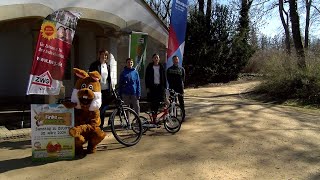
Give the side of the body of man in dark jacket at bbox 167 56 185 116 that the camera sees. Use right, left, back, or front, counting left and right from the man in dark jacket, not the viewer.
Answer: front

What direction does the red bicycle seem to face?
to the viewer's right

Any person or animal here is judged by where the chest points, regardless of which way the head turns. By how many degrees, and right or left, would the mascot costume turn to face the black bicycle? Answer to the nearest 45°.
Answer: approximately 135° to its left

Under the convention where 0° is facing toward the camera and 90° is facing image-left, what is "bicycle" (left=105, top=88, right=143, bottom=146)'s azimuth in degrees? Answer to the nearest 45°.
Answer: approximately 315°

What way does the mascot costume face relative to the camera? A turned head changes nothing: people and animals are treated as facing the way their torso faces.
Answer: toward the camera

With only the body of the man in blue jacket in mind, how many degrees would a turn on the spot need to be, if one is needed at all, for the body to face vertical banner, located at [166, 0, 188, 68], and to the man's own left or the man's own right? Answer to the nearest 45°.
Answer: approximately 135° to the man's own left

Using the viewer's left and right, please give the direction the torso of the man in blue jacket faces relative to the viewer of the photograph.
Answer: facing the viewer

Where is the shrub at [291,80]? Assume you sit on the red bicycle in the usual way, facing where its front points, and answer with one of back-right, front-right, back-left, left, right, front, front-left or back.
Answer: front-left

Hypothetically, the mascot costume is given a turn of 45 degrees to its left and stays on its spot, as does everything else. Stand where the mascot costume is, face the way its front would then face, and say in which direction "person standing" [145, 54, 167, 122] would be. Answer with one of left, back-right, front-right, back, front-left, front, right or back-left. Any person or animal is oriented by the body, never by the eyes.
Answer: left
